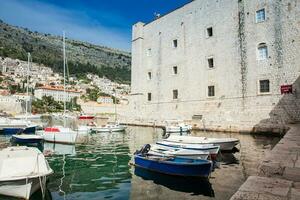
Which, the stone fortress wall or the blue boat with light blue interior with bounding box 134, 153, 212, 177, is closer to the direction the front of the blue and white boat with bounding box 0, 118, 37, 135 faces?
the stone fortress wall

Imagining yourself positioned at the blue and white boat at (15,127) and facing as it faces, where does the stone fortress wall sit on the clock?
The stone fortress wall is roughly at 1 o'clock from the blue and white boat.

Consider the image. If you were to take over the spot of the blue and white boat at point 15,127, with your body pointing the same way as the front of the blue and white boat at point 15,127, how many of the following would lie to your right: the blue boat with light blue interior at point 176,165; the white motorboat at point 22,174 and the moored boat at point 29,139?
3

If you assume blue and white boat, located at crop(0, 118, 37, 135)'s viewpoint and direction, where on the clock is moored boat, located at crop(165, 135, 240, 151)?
The moored boat is roughly at 2 o'clock from the blue and white boat.

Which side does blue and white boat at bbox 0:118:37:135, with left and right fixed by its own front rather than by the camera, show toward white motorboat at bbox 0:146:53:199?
right

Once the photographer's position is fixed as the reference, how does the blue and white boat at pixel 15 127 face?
facing to the right of the viewer

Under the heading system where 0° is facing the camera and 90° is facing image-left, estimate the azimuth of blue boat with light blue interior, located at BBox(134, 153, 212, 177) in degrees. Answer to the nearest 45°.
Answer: approximately 315°

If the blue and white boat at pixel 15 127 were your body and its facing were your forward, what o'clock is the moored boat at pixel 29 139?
The moored boat is roughly at 3 o'clock from the blue and white boat.
